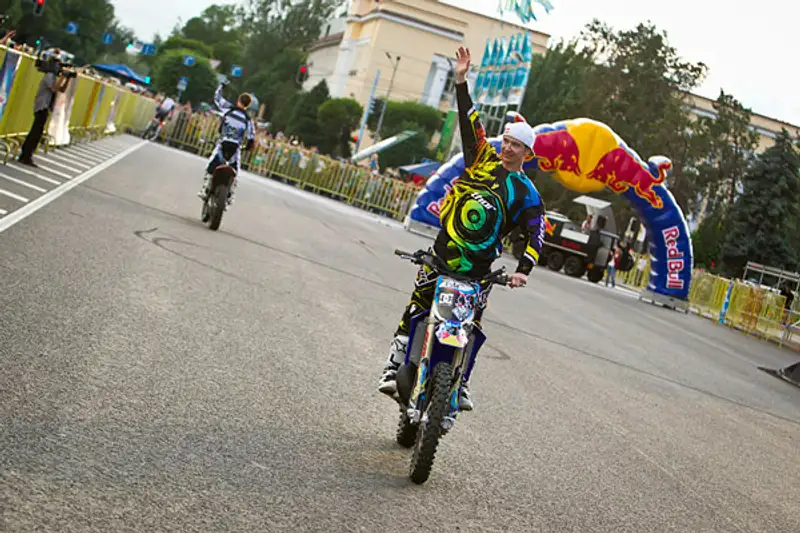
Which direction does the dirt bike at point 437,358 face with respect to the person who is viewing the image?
facing the viewer

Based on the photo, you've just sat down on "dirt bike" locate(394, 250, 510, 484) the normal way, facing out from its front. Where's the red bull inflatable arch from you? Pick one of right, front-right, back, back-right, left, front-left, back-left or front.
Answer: back

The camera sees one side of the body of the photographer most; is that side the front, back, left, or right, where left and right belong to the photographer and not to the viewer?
right

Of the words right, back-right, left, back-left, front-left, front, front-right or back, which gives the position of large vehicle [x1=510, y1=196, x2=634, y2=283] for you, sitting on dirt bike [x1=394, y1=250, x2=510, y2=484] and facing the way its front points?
back
